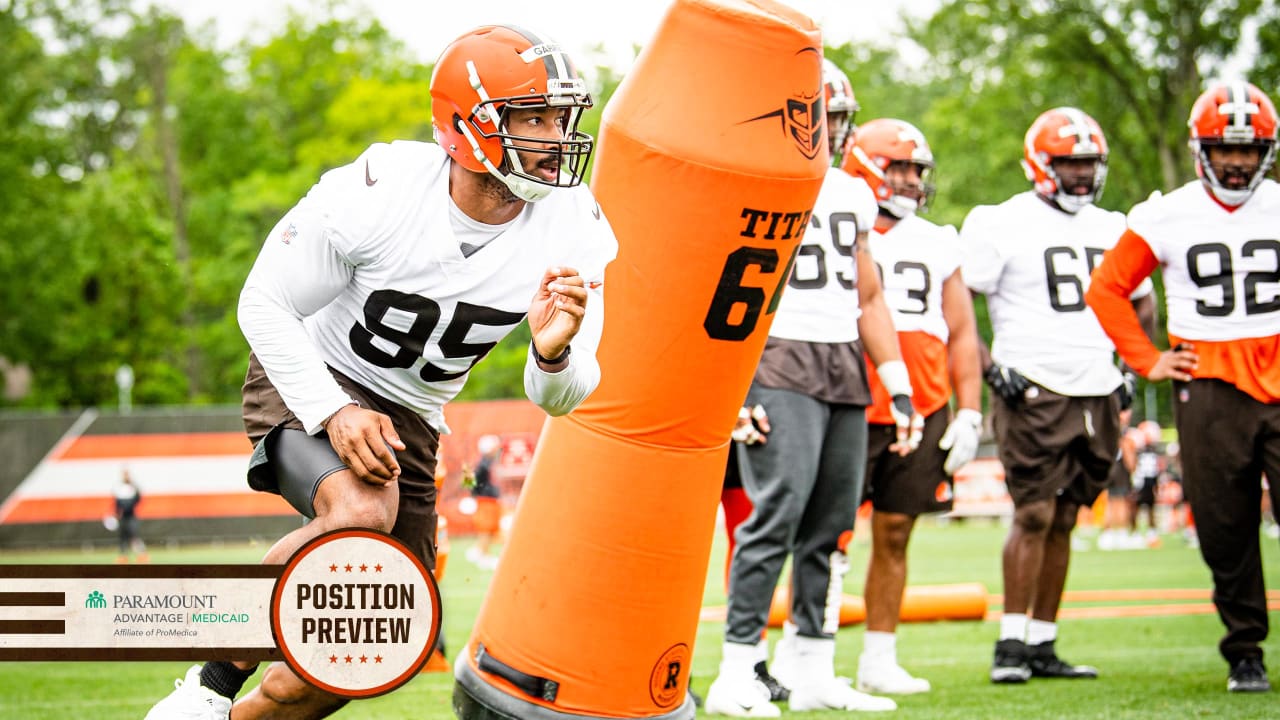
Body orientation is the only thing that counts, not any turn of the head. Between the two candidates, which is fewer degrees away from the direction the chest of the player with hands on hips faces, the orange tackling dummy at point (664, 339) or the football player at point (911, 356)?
the orange tackling dummy

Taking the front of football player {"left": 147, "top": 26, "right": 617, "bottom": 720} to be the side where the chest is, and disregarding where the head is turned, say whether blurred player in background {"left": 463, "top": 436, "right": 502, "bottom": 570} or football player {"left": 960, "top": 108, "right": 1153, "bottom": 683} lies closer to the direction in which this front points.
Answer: the football player

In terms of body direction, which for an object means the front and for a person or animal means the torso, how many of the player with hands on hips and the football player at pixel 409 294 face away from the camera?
0

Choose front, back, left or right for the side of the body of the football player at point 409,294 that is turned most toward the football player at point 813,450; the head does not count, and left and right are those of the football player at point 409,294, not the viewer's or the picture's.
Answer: left

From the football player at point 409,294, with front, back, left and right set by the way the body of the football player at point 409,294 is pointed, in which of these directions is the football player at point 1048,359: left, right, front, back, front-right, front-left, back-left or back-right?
left

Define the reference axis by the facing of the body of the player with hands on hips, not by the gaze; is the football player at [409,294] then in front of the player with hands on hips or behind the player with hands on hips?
in front

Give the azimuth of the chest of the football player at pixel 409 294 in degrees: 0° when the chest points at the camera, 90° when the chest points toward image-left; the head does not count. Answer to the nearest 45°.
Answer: approximately 315°

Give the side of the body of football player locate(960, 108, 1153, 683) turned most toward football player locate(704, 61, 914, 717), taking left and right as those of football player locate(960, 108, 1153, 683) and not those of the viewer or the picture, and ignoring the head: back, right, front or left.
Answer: right

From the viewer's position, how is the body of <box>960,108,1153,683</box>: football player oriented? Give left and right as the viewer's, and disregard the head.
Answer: facing the viewer and to the right of the viewer

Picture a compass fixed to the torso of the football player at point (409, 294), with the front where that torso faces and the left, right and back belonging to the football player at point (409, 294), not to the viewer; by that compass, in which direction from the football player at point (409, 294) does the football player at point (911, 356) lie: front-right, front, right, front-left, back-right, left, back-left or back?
left

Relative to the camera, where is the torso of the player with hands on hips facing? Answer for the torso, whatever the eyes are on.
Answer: toward the camera

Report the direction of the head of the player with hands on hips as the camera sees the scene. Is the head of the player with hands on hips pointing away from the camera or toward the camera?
toward the camera

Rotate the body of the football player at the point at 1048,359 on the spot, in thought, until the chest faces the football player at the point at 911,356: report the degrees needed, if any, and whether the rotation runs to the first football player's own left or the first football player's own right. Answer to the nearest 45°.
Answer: approximately 90° to the first football player's own right

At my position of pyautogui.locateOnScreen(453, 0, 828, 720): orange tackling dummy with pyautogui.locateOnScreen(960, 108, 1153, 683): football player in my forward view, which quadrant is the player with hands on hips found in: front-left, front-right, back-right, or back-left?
front-right

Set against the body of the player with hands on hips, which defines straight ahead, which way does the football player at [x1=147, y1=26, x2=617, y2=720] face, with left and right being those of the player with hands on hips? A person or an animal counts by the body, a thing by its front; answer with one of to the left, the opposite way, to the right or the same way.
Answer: to the left

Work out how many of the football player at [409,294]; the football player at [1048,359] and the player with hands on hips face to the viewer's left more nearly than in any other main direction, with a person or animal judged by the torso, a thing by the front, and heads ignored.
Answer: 0
